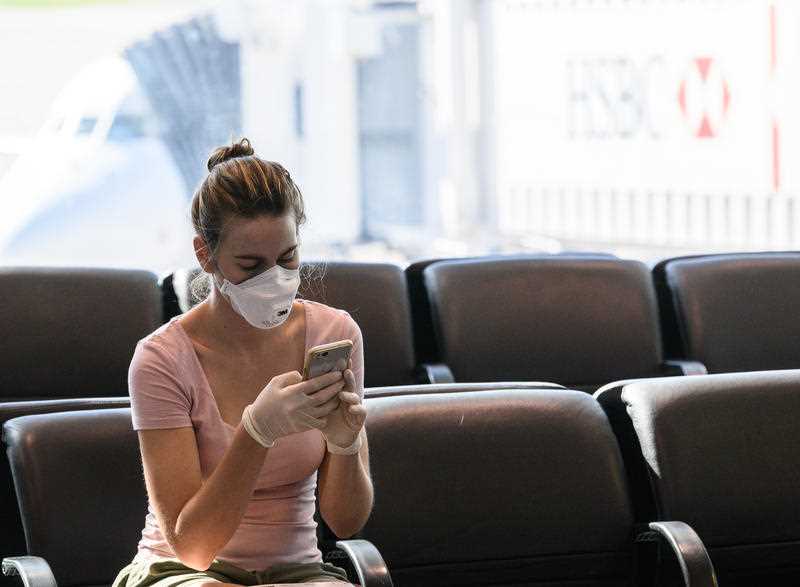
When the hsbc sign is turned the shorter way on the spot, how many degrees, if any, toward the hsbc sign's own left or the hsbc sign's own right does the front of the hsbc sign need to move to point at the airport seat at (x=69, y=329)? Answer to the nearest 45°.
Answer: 0° — it already faces it

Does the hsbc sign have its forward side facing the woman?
yes

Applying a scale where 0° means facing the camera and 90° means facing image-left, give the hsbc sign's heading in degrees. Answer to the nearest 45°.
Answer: approximately 0°
